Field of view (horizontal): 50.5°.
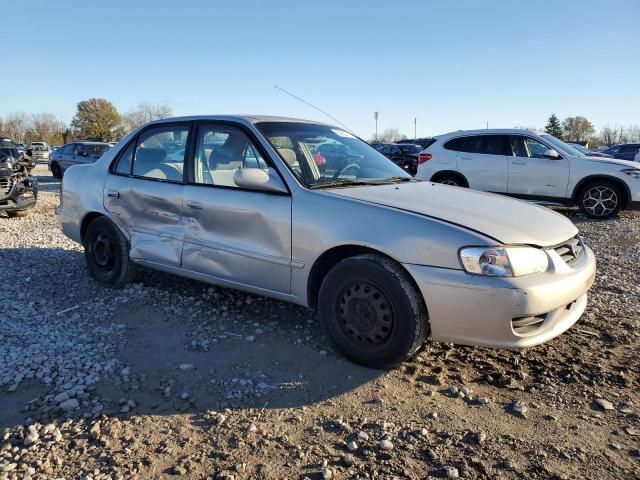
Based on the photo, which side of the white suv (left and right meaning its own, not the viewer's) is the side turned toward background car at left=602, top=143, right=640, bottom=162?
left

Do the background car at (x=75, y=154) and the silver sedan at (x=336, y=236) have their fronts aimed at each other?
no

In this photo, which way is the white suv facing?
to the viewer's right

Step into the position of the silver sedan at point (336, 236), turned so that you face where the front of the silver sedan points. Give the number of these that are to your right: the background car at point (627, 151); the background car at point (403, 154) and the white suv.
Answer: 0

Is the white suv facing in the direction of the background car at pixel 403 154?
no

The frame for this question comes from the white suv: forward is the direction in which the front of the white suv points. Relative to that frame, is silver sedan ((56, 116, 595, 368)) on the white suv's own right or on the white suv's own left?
on the white suv's own right

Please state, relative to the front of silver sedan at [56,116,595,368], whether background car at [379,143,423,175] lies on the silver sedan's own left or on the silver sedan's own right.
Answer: on the silver sedan's own left

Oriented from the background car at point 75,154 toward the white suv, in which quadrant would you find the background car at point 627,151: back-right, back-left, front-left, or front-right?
front-left

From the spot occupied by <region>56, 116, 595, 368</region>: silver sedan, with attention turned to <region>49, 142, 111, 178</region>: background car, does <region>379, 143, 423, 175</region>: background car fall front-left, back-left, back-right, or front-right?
front-right

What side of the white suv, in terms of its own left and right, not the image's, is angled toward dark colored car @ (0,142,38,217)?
back

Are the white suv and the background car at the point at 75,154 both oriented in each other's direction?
no

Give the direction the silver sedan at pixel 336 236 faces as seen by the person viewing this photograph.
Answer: facing the viewer and to the right of the viewer

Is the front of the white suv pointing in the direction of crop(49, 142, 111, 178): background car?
no

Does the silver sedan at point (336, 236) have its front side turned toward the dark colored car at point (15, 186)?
no
